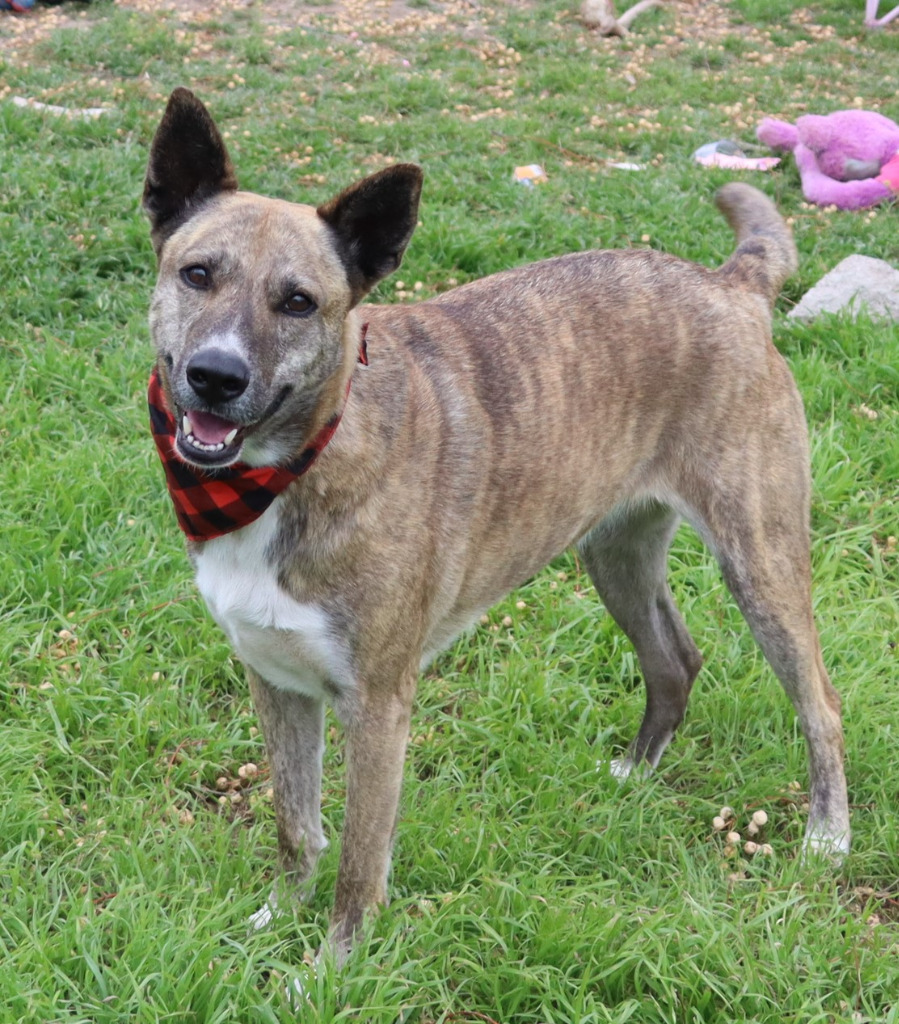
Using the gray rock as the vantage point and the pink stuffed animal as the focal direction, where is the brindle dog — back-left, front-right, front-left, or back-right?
back-left

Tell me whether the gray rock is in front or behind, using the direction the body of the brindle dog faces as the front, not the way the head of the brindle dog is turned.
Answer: behind

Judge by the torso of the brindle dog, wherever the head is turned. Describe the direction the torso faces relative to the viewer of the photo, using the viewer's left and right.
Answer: facing the viewer and to the left of the viewer

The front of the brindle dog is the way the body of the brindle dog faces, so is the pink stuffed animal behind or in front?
behind
